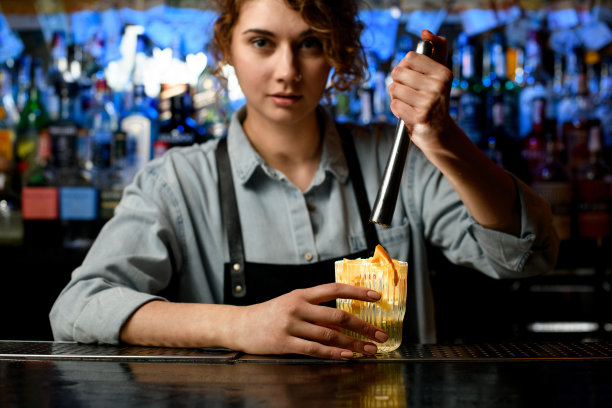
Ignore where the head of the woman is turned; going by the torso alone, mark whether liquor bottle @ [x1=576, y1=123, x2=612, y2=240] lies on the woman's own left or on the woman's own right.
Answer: on the woman's own left

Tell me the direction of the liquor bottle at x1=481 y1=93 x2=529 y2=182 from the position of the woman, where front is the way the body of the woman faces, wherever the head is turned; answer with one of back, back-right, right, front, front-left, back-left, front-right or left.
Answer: back-left

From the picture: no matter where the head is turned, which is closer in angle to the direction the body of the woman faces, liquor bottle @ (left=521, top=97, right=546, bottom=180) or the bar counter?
the bar counter

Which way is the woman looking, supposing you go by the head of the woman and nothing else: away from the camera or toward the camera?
toward the camera

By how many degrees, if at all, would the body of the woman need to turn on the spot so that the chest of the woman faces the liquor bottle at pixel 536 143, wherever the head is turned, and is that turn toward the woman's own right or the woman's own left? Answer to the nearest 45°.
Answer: approximately 135° to the woman's own left

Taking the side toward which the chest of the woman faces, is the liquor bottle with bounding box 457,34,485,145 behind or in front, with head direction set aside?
behind

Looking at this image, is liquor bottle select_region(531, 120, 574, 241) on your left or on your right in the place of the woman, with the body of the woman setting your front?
on your left

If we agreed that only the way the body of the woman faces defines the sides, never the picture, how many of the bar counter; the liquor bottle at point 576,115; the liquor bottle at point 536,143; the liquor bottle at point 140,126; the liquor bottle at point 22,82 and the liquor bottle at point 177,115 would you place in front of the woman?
1

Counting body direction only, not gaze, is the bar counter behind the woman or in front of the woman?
in front

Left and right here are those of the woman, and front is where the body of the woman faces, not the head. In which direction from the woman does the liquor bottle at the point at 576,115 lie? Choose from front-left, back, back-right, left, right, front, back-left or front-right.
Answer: back-left

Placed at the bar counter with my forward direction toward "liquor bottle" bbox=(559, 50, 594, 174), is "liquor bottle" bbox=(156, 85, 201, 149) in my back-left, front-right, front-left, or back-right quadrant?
front-left

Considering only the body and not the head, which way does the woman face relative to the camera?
toward the camera

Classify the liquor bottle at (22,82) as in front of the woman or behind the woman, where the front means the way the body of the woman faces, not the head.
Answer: behind

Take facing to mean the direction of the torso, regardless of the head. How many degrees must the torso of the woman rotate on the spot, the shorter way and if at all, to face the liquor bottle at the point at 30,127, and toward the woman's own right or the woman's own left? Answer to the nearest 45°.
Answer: approximately 135° to the woman's own right

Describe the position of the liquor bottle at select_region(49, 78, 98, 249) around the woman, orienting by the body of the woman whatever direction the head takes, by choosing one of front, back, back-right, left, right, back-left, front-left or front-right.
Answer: back-right

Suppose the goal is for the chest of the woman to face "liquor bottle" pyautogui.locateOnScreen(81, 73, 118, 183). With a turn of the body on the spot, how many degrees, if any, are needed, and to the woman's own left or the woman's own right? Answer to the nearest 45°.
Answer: approximately 135° to the woman's own right

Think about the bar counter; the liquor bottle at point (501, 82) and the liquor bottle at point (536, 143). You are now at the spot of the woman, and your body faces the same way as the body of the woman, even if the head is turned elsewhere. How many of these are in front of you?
1

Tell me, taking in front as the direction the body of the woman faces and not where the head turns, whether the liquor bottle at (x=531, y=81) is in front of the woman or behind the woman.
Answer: behind

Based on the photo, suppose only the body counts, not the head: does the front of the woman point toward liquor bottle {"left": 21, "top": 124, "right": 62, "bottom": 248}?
no
